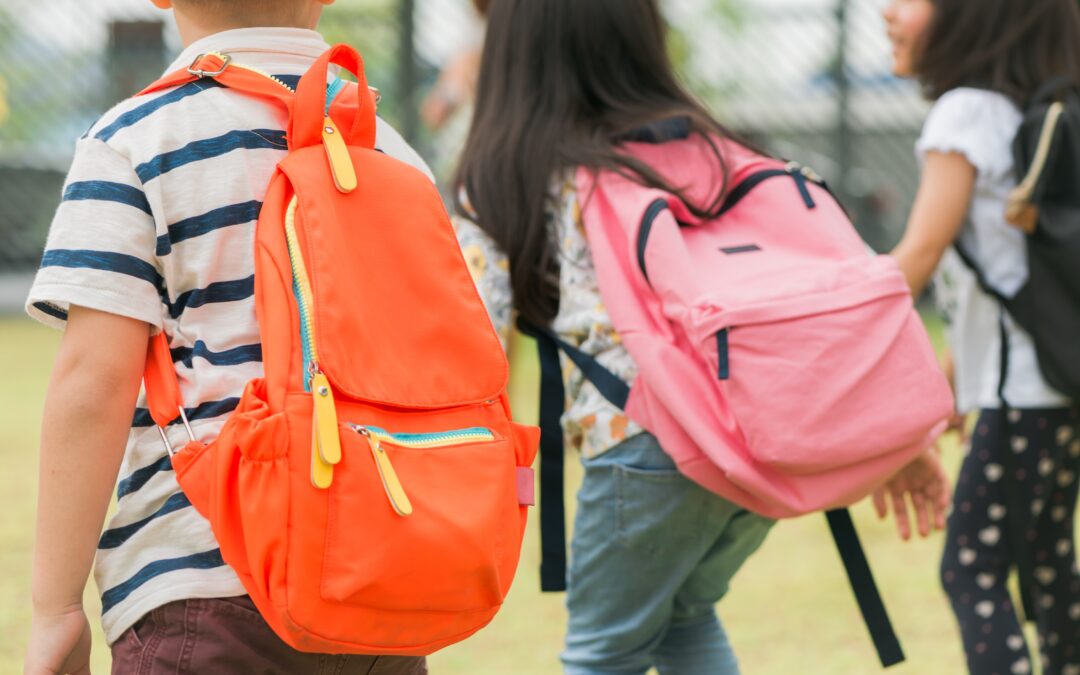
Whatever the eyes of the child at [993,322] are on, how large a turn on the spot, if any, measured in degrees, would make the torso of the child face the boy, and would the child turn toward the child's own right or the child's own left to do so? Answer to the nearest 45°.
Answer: approximately 45° to the child's own left

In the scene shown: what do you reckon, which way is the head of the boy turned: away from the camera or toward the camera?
away from the camera

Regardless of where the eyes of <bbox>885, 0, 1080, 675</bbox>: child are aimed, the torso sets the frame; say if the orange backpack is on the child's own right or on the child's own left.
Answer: on the child's own left

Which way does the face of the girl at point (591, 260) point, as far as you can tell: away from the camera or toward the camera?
away from the camera
